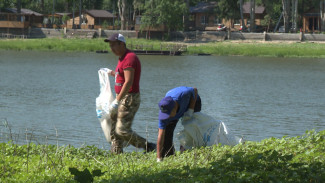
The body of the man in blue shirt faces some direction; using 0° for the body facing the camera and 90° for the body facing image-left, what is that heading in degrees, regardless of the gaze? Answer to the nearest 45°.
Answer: approximately 45°

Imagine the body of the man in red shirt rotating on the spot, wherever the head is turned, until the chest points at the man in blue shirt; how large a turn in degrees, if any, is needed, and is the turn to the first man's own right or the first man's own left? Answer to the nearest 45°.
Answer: approximately 135° to the first man's own left

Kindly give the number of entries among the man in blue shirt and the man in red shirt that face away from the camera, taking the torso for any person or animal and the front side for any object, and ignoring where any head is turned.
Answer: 0

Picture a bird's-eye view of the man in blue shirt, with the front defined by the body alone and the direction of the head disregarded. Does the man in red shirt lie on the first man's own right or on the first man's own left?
on the first man's own right
